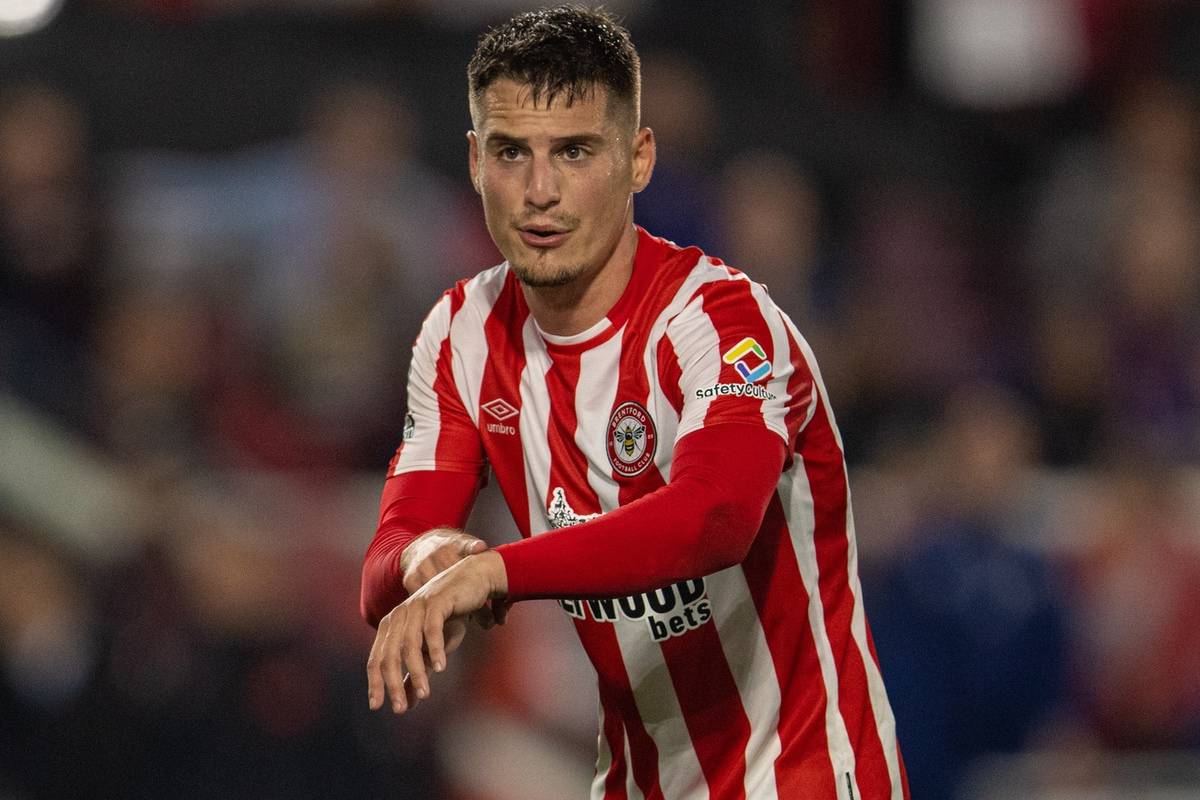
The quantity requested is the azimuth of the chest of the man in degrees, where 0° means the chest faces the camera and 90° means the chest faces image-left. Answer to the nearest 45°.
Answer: approximately 45°

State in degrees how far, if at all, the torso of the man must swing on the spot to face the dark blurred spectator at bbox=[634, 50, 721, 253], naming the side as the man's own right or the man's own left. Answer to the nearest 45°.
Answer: approximately 135° to the man's own right

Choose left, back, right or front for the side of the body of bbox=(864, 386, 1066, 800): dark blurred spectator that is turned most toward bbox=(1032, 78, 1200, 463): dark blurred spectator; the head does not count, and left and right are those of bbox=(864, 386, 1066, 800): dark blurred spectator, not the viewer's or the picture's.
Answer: back

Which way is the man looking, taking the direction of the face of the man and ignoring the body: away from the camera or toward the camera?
toward the camera

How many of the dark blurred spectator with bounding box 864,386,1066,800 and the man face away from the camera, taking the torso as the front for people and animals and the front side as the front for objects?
0

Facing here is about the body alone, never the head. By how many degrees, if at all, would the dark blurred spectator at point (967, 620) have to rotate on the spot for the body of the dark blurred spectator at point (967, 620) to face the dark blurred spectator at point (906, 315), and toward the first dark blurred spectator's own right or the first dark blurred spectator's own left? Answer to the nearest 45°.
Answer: approximately 180°

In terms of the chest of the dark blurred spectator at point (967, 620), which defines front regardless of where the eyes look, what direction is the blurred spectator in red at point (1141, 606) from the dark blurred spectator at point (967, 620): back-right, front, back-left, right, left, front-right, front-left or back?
back-left

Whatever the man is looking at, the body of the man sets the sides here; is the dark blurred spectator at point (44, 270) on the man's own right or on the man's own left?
on the man's own right

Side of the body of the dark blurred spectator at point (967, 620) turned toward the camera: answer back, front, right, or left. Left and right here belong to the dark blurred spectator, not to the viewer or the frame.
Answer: front

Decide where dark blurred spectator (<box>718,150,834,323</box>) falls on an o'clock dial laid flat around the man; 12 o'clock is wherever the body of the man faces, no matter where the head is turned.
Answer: The dark blurred spectator is roughly at 5 o'clock from the man.
